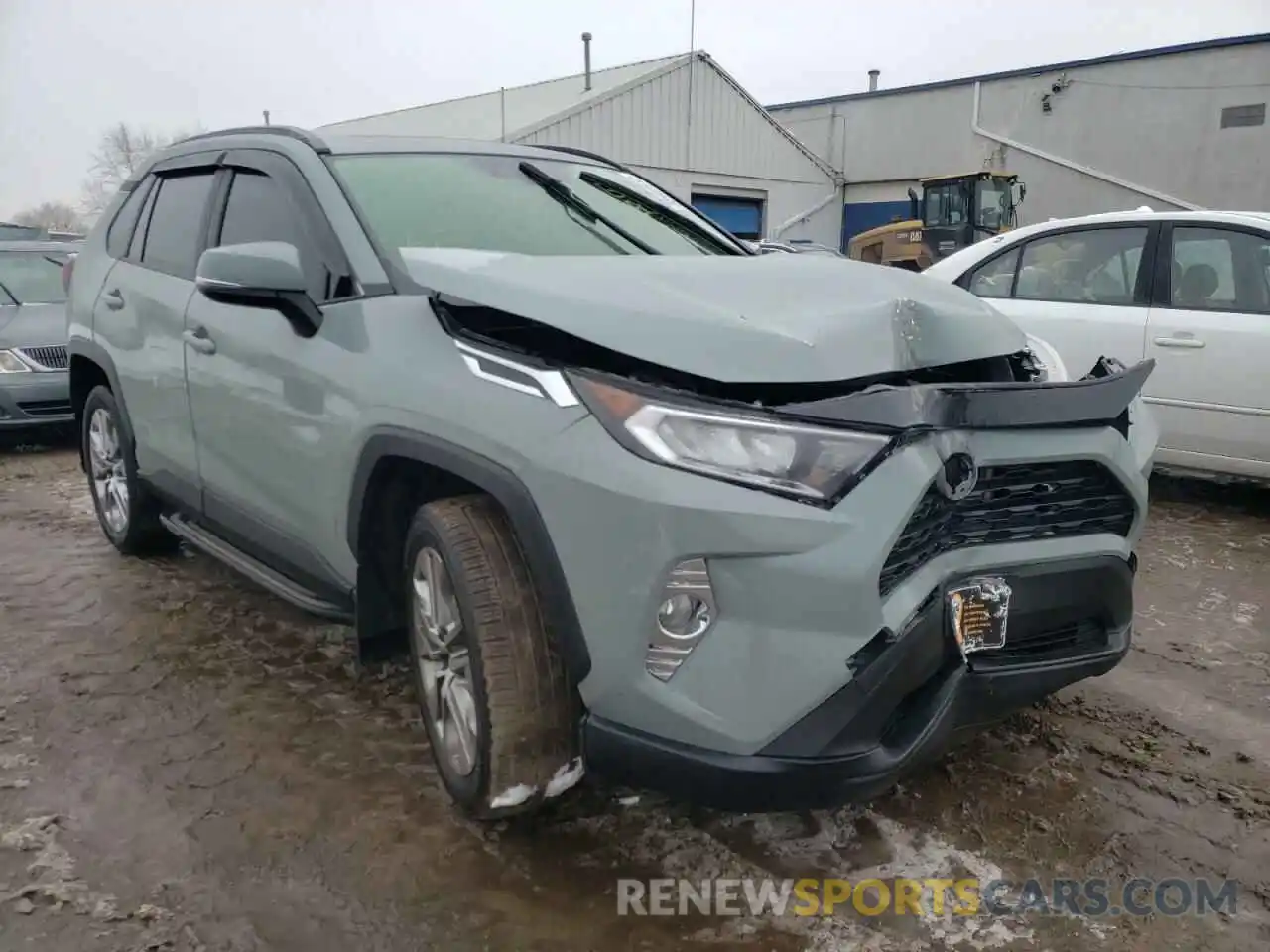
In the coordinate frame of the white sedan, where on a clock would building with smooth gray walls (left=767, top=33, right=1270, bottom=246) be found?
The building with smooth gray walls is roughly at 9 o'clock from the white sedan.

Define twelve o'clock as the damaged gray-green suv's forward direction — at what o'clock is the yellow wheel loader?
The yellow wheel loader is roughly at 8 o'clock from the damaged gray-green suv.
